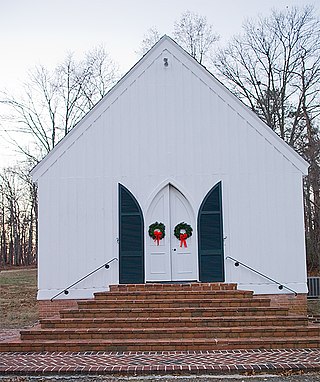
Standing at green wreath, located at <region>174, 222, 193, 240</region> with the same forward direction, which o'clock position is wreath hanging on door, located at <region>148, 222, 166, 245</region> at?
The wreath hanging on door is roughly at 3 o'clock from the green wreath.

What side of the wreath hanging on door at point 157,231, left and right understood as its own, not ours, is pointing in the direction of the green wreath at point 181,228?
left

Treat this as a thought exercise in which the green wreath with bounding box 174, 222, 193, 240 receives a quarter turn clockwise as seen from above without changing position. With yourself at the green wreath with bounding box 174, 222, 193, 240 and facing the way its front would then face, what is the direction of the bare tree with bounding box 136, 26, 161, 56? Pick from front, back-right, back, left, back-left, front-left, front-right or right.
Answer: right

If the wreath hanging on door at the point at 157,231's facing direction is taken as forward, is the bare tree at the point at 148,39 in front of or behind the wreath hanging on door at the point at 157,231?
behind

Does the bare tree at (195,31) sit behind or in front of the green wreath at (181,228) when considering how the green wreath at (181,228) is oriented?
behind

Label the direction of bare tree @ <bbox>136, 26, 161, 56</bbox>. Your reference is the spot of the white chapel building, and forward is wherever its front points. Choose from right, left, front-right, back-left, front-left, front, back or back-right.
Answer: back

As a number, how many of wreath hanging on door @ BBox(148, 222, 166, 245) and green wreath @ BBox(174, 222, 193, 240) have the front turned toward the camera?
2

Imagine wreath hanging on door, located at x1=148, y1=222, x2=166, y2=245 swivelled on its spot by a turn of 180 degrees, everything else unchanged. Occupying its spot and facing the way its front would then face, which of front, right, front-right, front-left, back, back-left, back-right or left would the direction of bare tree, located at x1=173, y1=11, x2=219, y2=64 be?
front

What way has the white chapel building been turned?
toward the camera

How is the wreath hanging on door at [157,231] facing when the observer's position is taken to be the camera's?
facing the viewer

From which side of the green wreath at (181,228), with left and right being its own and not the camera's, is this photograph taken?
front

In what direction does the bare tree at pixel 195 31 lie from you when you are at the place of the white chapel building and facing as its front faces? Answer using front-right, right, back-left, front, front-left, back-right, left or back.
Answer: back
